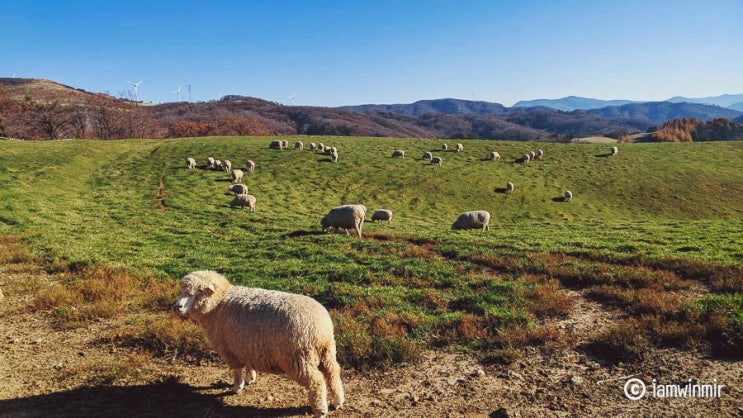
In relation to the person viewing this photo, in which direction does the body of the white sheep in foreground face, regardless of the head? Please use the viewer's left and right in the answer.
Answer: facing away from the viewer and to the left of the viewer

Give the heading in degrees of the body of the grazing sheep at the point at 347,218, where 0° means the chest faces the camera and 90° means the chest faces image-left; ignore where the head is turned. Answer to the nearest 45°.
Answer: approximately 135°

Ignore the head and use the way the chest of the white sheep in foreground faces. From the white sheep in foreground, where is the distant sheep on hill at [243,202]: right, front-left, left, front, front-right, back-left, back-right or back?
front-right

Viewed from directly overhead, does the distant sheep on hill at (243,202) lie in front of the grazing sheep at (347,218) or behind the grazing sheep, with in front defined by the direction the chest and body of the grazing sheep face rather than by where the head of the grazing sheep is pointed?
in front

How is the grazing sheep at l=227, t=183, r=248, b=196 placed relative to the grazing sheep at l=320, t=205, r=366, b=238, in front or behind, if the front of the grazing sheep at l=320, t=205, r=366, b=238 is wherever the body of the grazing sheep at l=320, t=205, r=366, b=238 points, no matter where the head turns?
in front

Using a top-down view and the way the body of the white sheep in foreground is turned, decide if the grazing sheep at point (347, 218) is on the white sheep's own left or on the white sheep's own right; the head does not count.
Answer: on the white sheep's own right

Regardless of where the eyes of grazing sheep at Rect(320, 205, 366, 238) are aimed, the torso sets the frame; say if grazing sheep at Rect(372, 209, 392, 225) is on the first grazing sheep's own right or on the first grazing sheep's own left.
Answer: on the first grazing sheep's own right
